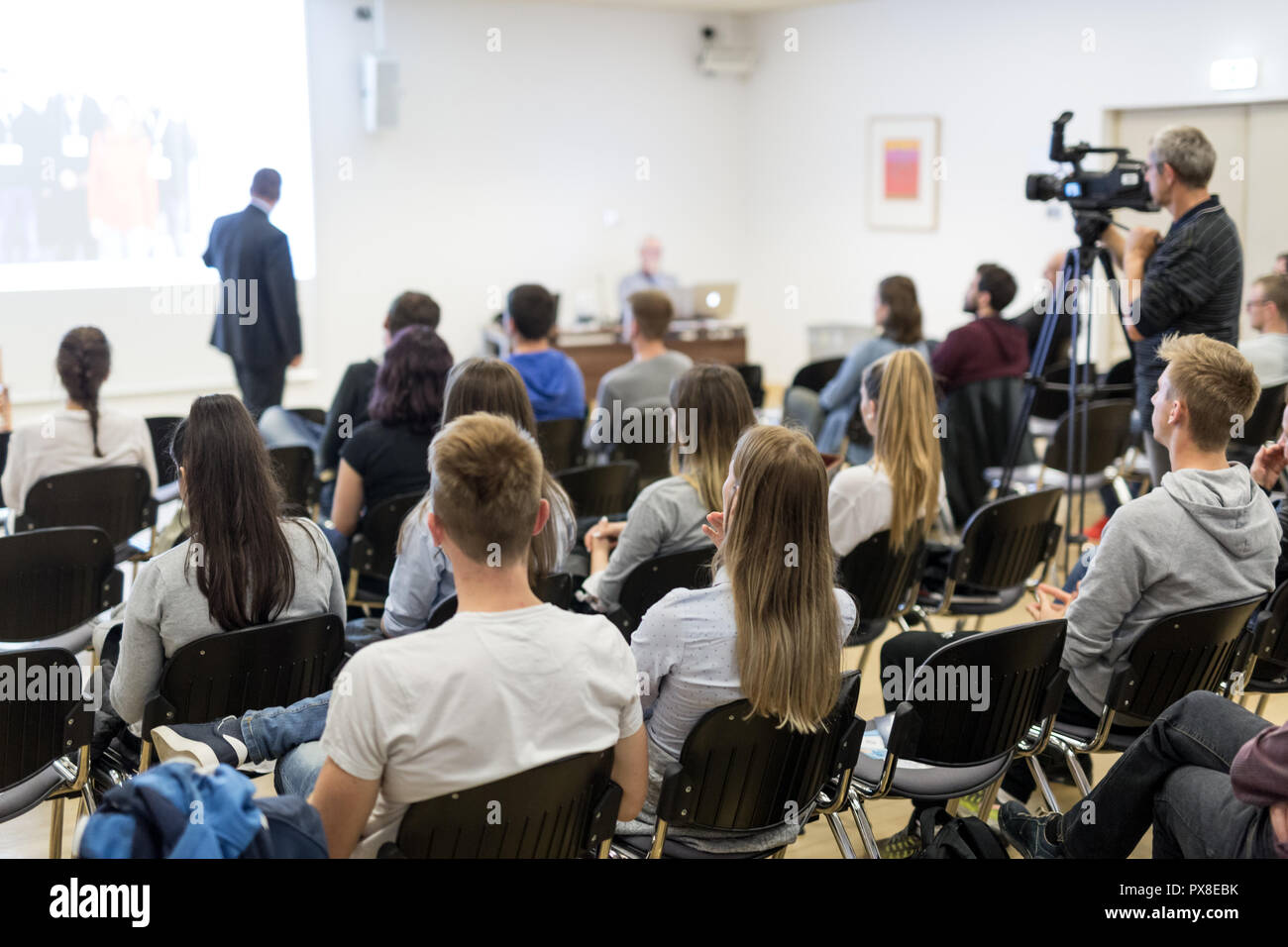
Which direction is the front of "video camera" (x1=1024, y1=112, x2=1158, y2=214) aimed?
to the viewer's left

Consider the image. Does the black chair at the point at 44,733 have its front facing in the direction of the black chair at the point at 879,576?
no

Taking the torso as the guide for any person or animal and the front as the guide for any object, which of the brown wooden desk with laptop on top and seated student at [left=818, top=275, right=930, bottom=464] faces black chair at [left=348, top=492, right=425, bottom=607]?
the brown wooden desk with laptop on top

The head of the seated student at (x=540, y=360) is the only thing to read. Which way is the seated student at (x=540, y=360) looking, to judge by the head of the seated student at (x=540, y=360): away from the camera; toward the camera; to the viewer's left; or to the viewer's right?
away from the camera

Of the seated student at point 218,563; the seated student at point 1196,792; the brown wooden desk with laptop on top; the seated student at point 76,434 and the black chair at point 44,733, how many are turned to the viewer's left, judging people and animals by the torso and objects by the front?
1

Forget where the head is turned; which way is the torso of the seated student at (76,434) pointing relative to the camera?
away from the camera

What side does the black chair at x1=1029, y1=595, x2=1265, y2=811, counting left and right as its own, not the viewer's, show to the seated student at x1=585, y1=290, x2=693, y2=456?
front

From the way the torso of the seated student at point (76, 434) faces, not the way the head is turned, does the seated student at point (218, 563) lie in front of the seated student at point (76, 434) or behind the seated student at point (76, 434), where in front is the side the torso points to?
behind

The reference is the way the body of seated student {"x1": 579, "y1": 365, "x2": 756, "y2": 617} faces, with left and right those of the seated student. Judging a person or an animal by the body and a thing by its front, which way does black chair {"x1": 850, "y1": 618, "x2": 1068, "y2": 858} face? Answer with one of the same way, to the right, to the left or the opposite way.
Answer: the same way

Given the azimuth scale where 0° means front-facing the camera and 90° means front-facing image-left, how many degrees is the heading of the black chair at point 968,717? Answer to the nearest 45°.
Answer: approximately 135°

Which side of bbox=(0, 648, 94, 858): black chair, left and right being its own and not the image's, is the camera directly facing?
back

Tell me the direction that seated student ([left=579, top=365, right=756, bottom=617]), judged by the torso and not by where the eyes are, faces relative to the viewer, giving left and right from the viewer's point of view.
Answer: facing away from the viewer and to the left of the viewer

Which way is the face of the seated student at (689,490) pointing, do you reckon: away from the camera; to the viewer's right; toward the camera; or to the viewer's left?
away from the camera

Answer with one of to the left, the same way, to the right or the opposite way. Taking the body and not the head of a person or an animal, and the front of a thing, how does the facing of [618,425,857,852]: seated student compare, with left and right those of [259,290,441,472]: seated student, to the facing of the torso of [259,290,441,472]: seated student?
the same way
